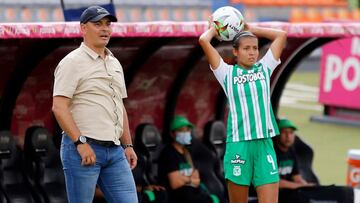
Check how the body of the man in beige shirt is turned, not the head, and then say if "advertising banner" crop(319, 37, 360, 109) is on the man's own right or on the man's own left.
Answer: on the man's own left

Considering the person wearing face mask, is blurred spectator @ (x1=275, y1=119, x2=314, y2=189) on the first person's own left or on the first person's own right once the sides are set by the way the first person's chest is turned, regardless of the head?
on the first person's own left

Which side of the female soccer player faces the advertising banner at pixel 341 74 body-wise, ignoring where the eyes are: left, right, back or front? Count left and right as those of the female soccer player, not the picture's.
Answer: back

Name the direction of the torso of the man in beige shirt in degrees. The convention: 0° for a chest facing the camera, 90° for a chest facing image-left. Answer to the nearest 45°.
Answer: approximately 315°

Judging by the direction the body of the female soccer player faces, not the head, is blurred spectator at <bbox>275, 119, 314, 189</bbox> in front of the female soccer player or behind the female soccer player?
behind

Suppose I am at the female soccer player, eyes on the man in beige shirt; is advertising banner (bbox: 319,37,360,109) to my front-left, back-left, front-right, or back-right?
back-right

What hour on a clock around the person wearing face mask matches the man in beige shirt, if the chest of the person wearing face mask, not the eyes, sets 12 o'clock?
The man in beige shirt is roughly at 2 o'clock from the person wearing face mask.

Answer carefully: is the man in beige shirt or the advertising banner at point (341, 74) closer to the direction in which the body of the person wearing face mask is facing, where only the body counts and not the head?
the man in beige shirt

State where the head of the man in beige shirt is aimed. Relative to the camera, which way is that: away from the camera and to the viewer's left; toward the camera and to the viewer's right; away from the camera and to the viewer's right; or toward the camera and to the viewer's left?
toward the camera and to the viewer's right

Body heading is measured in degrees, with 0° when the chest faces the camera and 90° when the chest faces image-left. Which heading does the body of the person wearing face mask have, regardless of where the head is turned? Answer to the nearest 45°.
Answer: approximately 315°

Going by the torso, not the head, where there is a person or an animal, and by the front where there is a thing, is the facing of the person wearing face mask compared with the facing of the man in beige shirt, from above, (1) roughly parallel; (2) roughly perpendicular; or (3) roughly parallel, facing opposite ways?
roughly parallel

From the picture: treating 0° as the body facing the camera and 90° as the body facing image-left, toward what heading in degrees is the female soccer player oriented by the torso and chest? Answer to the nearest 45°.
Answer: approximately 0°

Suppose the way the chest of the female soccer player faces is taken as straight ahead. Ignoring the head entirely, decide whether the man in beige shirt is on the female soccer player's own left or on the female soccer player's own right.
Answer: on the female soccer player's own right

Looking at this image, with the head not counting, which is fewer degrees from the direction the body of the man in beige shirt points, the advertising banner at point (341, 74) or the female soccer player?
the female soccer player

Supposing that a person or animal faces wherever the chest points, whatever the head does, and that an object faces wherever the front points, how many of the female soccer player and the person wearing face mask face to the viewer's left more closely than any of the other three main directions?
0

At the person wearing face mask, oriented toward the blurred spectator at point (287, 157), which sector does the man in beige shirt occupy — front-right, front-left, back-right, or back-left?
back-right

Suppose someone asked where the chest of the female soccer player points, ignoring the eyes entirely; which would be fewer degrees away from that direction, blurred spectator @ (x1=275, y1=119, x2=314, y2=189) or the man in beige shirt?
the man in beige shirt
